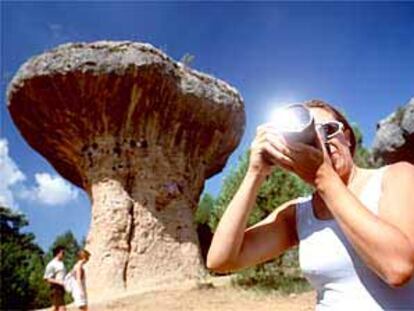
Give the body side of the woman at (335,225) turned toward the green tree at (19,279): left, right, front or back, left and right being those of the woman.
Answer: right

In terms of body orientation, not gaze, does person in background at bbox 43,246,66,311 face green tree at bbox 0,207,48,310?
no

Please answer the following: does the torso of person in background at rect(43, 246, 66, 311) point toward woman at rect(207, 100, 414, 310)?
no

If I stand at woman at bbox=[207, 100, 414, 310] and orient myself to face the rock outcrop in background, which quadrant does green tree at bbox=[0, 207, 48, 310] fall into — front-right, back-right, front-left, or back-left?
front-left

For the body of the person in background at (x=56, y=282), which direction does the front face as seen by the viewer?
to the viewer's right

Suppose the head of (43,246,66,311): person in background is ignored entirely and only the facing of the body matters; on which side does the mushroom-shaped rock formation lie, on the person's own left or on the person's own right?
on the person's own left

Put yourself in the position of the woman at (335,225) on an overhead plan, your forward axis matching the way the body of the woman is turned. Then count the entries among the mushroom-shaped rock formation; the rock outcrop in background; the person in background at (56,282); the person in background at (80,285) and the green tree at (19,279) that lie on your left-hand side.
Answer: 0

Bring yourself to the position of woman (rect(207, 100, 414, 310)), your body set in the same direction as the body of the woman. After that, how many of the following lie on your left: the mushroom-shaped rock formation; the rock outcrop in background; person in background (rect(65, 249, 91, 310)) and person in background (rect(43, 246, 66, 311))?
0

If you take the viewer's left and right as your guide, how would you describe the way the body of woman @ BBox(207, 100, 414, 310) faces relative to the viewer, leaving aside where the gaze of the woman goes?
facing the viewer and to the left of the viewer
